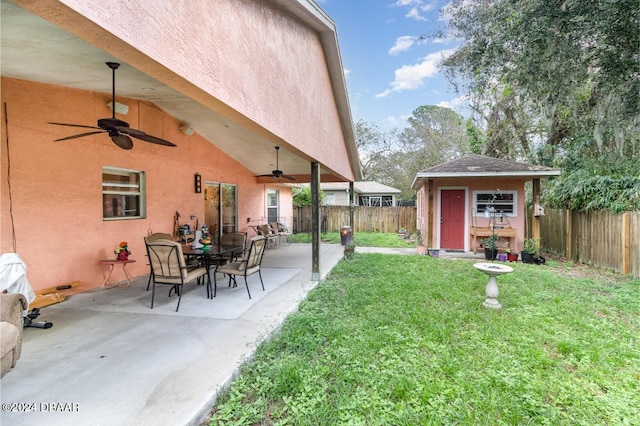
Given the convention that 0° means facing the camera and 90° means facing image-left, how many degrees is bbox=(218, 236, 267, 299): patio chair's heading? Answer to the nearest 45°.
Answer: approximately 135°

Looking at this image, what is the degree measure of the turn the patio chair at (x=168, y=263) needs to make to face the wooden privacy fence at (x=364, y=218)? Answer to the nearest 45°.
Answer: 0° — it already faces it

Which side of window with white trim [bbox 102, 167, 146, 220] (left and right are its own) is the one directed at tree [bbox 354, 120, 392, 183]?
left

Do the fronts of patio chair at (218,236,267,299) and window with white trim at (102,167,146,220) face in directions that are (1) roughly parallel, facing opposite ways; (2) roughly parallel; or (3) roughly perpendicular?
roughly parallel, facing opposite ways

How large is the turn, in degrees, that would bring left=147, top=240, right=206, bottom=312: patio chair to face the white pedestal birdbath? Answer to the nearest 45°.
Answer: approximately 45° to its right

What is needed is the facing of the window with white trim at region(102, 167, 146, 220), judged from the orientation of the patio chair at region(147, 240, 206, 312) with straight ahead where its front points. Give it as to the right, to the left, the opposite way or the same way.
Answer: to the right

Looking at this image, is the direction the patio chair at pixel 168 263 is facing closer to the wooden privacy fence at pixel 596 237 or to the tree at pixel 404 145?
the tree

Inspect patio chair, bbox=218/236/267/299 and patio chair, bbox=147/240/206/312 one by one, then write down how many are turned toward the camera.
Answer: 0

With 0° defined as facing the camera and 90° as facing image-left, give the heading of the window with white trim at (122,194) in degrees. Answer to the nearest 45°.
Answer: approximately 315°

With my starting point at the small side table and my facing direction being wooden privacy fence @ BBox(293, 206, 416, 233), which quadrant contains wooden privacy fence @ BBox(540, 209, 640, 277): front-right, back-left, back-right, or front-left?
front-right

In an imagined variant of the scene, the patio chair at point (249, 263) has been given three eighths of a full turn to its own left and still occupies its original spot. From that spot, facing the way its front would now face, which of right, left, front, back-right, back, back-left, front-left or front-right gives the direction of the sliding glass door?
back

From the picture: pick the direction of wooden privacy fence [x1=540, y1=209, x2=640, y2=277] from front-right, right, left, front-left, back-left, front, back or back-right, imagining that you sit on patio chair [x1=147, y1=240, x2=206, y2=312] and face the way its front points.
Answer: front-right

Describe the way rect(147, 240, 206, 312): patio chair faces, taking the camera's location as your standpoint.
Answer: facing away from the viewer and to the right of the viewer

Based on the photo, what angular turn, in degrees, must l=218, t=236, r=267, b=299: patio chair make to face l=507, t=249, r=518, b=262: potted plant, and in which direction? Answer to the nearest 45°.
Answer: approximately 135° to its right

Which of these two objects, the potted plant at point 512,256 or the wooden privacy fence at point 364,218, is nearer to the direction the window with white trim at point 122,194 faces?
the potted plant

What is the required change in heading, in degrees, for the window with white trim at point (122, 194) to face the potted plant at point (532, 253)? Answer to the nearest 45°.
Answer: approximately 45° to its left

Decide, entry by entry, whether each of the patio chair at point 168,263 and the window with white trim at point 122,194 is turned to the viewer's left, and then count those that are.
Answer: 0

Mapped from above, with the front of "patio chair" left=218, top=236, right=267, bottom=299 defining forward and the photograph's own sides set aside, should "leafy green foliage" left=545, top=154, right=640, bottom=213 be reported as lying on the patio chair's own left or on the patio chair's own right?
on the patio chair's own right
